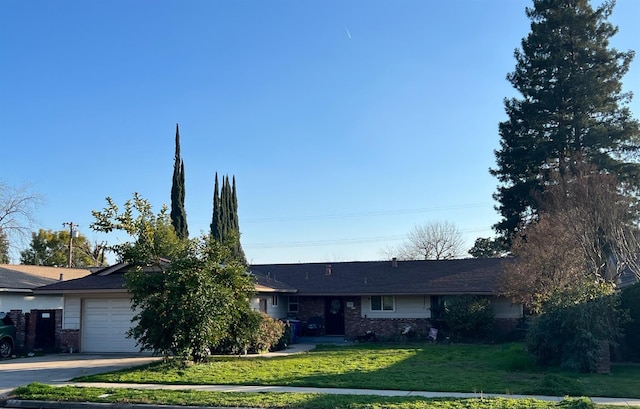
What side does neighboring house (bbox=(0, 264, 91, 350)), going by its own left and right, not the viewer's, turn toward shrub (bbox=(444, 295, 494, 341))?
left

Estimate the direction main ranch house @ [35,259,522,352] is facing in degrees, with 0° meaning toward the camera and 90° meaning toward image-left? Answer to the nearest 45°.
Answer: approximately 0°

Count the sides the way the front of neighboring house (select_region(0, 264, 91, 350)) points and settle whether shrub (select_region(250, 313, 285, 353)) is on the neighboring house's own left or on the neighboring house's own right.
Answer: on the neighboring house's own left

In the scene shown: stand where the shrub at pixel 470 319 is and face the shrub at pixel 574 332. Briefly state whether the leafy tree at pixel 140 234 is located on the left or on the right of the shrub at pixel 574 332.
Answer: right

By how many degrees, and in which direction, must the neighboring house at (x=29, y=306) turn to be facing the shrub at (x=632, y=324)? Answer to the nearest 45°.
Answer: approximately 45° to its left

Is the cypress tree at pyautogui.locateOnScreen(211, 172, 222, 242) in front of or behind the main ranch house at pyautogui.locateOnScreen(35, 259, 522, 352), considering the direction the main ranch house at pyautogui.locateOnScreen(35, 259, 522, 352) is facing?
behind

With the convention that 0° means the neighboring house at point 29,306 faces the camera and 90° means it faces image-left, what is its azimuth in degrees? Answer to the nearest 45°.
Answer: approximately 0°

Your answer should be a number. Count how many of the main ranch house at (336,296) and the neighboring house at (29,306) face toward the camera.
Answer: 2

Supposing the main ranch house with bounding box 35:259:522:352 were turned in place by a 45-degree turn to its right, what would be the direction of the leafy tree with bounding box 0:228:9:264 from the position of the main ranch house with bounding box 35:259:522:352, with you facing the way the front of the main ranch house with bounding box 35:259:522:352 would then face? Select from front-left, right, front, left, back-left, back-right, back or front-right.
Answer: right

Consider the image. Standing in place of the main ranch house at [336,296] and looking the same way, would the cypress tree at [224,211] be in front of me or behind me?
behind
